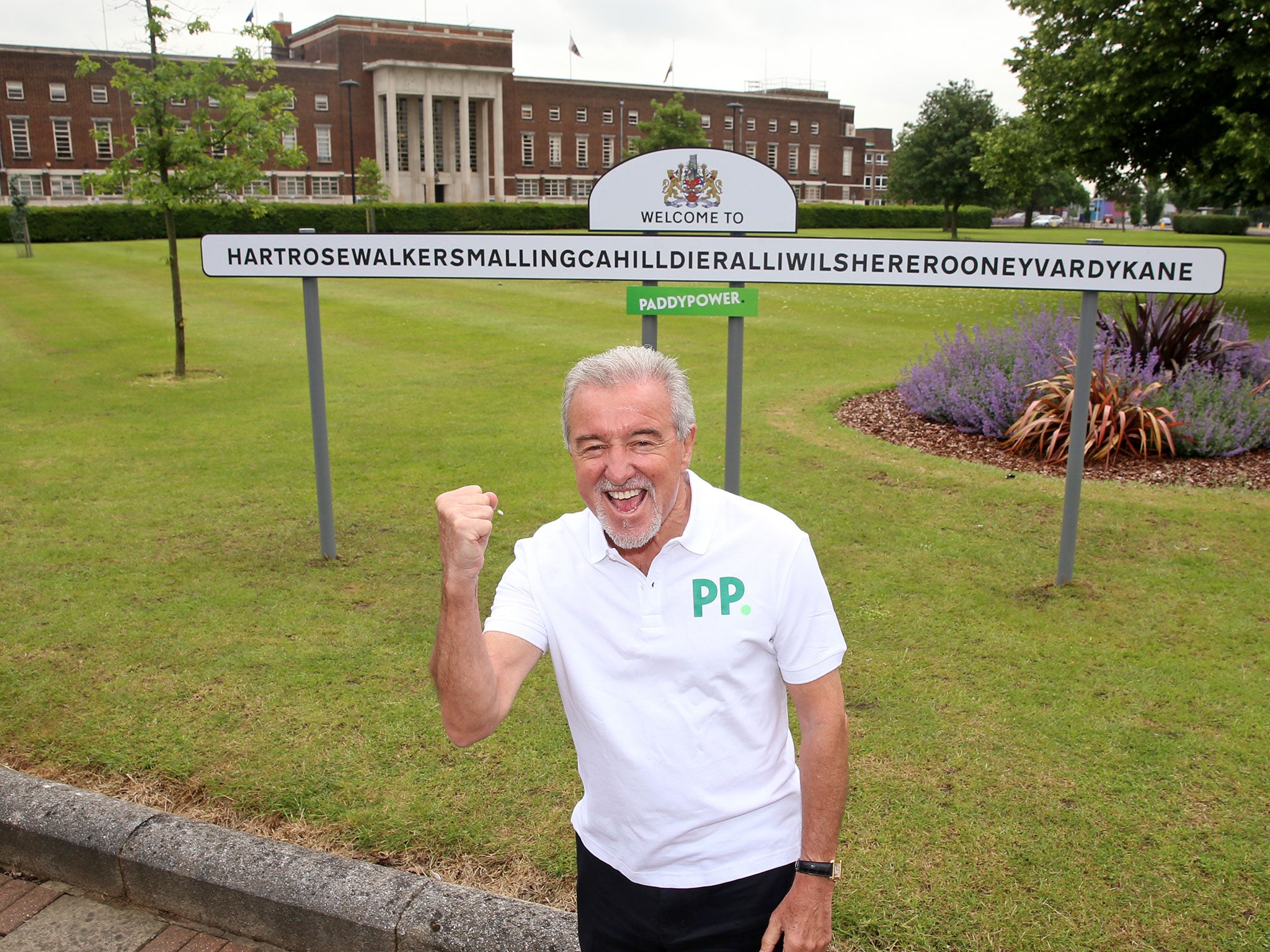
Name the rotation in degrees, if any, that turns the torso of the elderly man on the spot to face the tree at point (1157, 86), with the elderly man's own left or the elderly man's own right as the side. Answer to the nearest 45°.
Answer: approximately 135° to the elderly man's own left

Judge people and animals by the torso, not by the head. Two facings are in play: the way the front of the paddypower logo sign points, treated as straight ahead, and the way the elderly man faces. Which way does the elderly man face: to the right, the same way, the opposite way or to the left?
the same way

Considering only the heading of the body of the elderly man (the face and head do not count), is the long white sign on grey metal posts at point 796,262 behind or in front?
behind

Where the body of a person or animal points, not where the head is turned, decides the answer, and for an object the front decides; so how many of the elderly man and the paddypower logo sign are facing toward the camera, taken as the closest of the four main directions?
2

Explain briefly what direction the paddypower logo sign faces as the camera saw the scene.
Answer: facing the viewer

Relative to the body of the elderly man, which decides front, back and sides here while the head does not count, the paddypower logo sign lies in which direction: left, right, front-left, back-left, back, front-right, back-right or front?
back

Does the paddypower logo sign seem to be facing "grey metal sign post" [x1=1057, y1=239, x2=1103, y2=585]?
no

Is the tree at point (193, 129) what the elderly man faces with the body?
no

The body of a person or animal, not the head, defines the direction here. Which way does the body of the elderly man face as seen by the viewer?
toward the camera

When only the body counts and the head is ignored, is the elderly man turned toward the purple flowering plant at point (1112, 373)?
no

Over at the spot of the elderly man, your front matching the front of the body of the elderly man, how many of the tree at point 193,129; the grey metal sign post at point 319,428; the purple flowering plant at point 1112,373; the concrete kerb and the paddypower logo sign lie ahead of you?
0

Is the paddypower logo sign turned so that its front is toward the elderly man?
yes

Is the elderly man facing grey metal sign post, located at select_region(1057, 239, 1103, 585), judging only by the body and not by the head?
no

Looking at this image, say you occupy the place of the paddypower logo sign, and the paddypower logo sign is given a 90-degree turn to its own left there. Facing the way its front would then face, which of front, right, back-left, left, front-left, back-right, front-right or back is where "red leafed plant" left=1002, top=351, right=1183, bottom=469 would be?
front-left

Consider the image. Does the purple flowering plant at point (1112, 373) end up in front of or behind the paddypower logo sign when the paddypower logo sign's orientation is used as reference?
behind
